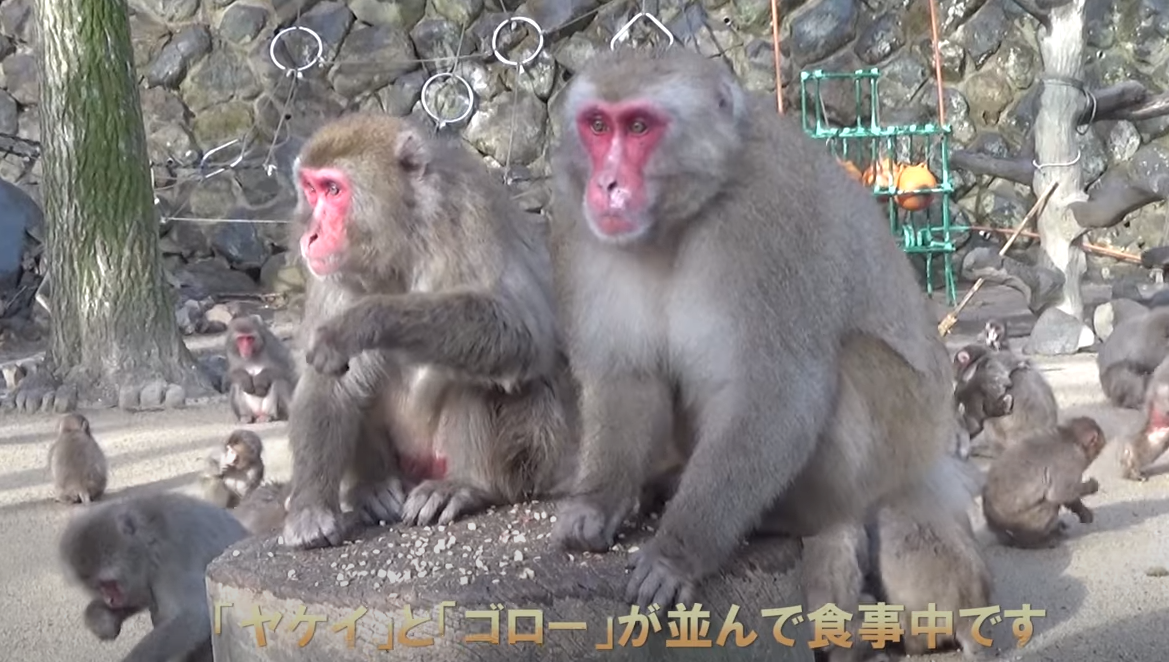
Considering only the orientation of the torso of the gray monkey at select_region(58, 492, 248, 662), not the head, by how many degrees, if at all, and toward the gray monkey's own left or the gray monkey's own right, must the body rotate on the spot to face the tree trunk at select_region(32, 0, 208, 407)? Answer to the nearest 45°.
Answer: approximately 135° to the gray monkey's own right

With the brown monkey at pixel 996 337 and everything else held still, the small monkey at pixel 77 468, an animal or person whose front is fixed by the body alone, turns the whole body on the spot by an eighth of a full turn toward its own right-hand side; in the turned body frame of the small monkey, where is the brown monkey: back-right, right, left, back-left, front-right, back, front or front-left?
front-right

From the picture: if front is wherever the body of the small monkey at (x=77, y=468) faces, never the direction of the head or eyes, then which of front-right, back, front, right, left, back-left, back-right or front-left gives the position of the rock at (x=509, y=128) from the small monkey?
front-right

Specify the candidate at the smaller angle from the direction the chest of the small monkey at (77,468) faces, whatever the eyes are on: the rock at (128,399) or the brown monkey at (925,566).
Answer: the rock

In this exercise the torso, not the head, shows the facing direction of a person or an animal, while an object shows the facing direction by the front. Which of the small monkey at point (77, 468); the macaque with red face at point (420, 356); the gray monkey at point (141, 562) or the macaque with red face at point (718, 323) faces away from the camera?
the small monkey

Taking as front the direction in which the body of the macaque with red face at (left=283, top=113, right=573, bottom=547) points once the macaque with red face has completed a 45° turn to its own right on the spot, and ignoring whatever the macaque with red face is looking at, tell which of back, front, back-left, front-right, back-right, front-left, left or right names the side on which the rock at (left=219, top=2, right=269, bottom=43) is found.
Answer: right

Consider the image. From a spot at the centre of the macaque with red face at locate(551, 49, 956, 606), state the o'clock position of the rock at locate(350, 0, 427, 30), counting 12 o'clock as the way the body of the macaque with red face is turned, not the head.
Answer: The rock is roughly at 4 o'clock from the macaque with red face.

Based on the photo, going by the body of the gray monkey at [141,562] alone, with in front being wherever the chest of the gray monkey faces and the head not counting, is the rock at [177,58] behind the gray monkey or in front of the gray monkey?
behind

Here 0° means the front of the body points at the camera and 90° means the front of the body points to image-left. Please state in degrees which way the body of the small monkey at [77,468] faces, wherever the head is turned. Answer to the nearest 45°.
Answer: approximately 180°

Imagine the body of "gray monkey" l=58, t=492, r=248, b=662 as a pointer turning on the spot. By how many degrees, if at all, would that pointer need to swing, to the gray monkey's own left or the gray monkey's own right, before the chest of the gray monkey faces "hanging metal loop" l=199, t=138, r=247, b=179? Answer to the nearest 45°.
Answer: approximately 135° to the gray monkey's own right

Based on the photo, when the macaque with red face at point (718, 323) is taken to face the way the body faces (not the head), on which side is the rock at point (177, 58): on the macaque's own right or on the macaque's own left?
on the macaque's own right

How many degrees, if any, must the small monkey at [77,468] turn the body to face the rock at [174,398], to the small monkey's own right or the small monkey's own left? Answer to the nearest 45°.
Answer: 0° — it already faces it

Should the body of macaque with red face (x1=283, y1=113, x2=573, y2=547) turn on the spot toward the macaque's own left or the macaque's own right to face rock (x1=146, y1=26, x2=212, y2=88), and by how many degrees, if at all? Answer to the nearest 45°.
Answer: approximately 135° to the macaque's own right

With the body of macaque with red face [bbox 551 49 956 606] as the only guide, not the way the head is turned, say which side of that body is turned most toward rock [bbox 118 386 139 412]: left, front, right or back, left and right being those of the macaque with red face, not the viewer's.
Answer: right

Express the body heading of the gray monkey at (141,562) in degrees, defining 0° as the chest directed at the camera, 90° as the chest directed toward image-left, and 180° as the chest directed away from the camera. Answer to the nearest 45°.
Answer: approximately 45°
